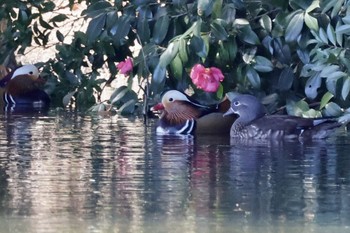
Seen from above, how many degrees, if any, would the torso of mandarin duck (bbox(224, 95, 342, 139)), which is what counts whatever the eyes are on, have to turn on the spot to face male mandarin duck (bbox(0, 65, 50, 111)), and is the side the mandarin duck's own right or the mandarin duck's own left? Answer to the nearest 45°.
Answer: approximately 45° to the mandarin duck's own right

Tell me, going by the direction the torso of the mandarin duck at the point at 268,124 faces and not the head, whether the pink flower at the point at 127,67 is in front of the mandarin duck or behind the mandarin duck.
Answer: in front

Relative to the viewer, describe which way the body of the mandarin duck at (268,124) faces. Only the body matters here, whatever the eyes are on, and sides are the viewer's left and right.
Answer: facing to the left of the viewer
